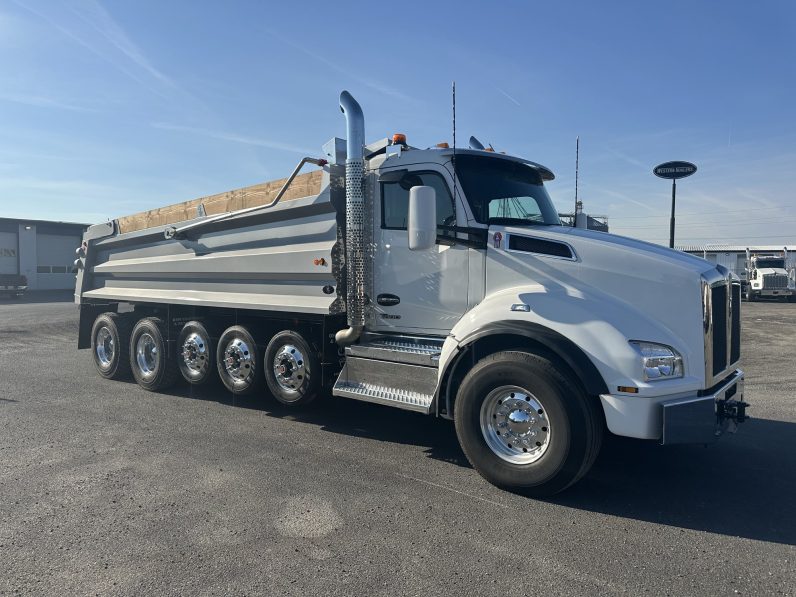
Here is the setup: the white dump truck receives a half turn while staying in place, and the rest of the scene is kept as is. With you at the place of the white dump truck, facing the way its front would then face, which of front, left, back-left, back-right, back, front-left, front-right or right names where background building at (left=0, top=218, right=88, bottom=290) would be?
front

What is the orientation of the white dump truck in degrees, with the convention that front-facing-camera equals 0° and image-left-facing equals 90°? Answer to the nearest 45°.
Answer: approximately 315°

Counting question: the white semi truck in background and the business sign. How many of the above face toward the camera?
2

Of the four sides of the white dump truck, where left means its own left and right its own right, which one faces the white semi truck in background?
left

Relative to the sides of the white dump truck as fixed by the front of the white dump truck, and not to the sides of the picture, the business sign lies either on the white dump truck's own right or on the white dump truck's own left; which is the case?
on the white dump truck's own left

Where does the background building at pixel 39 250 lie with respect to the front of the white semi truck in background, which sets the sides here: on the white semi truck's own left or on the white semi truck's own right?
on the white semi truck's own right

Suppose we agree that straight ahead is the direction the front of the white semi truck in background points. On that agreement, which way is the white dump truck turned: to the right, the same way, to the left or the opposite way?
to the left

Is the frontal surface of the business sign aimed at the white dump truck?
yes

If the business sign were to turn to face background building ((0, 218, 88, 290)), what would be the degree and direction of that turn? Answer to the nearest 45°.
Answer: approximately 90° to its right

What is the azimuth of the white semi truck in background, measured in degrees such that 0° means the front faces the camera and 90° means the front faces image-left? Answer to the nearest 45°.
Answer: approximately 0°
